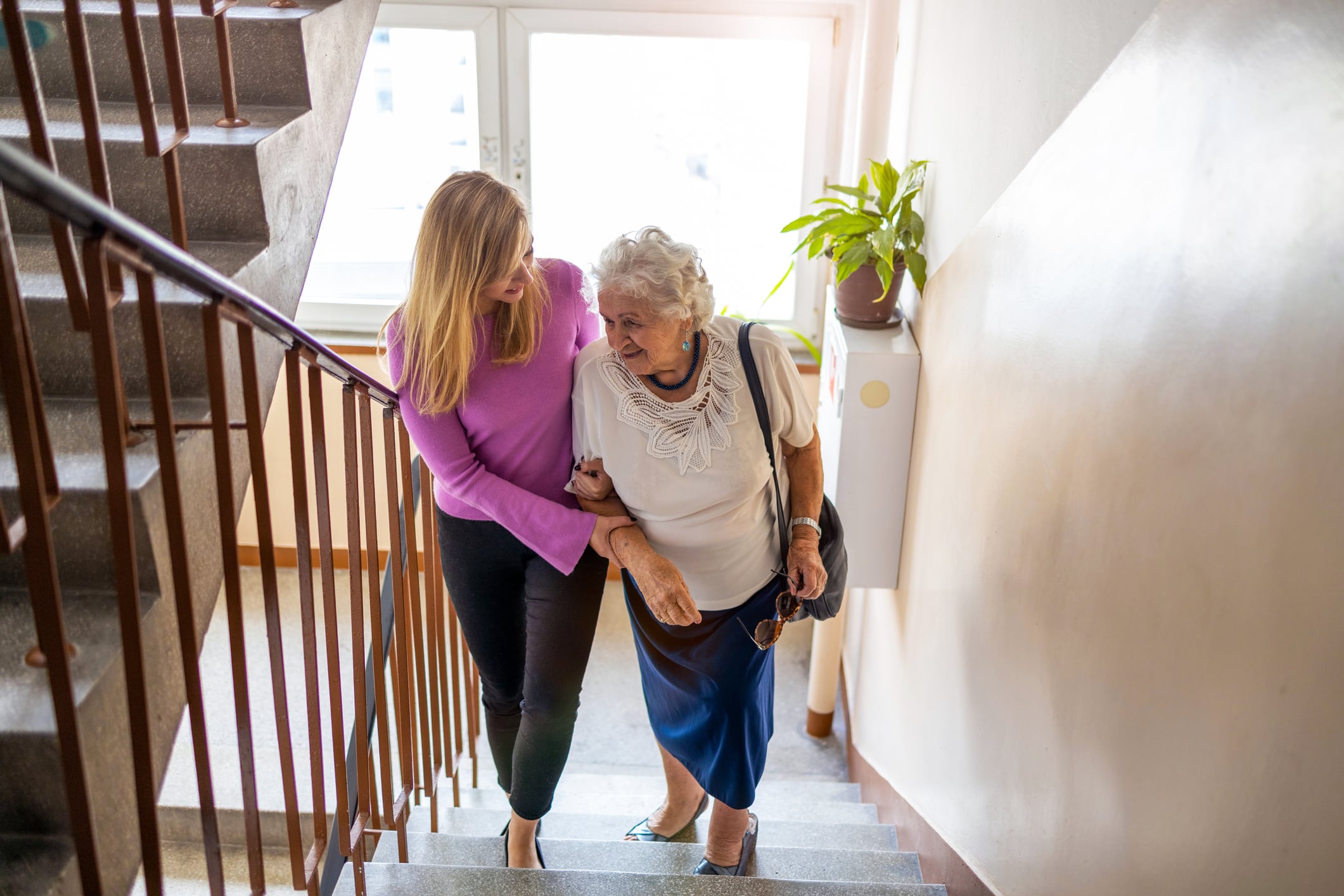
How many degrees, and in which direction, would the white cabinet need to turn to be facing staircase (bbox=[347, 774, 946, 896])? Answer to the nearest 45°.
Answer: approximately 45° to its left

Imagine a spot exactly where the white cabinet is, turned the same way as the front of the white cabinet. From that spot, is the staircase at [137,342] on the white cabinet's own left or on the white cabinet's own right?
on the white cabinet's own left

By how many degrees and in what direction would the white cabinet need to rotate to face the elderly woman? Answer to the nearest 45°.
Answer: approximately 90° to its left

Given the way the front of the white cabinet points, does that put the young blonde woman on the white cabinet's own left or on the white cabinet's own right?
on the white cabinet's own left

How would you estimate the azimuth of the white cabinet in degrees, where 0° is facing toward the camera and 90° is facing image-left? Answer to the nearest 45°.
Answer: approximately 90°

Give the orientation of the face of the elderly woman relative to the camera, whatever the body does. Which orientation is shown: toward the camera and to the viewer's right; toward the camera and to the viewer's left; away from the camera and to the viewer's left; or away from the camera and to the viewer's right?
toward the camera and to the viewer's left
